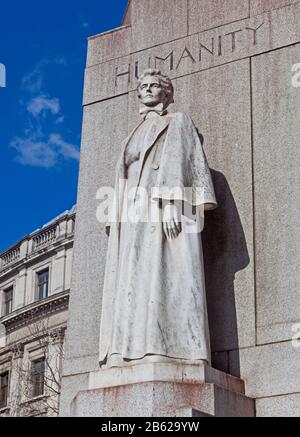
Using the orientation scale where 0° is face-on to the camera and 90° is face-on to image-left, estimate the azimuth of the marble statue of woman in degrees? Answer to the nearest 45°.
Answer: approximately 45°
